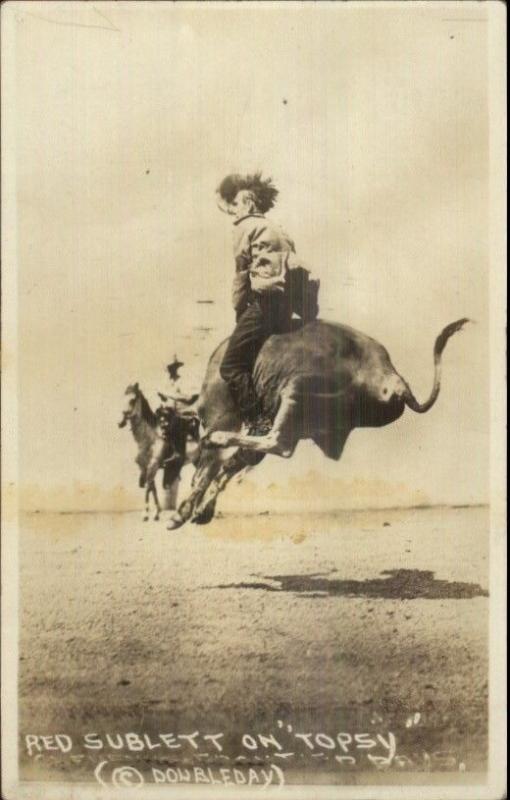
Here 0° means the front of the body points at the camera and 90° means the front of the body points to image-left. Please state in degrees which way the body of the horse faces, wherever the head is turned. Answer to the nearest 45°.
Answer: approximately 45°
